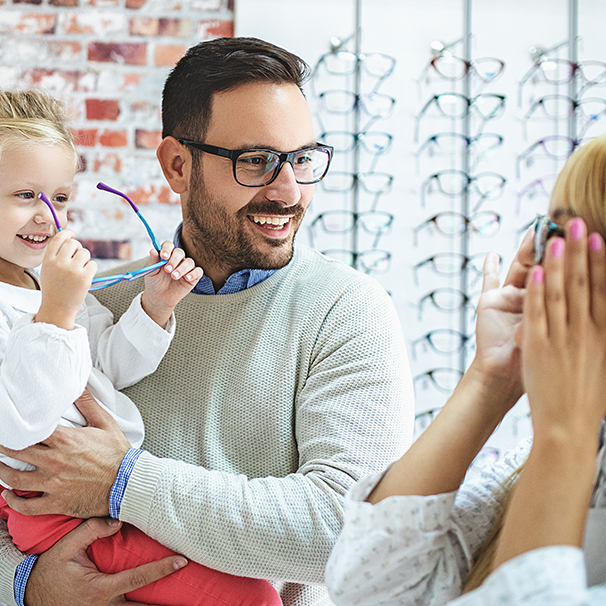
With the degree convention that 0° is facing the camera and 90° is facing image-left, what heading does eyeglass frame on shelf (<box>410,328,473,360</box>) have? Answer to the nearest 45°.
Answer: approximately 315°

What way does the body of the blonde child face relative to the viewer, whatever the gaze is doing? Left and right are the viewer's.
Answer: facing the viewer and to the right of the viewer

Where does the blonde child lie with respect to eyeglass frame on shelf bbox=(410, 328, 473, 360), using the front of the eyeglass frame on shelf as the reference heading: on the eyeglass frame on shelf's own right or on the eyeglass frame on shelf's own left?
on the eyeglass frame on shelf's own right

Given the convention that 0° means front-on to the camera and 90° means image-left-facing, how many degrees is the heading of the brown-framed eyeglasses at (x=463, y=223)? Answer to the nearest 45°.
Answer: approximately 315°

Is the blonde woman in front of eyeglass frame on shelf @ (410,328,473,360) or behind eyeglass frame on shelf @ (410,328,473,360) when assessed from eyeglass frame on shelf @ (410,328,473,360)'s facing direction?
in front

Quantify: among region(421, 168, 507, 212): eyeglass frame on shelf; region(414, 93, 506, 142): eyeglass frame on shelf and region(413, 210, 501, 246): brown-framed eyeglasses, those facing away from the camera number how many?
0

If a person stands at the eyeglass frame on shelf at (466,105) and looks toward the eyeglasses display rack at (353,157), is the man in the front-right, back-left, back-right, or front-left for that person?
front-left

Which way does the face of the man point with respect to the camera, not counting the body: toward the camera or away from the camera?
toward the camera

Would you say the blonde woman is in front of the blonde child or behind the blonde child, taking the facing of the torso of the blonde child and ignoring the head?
in front

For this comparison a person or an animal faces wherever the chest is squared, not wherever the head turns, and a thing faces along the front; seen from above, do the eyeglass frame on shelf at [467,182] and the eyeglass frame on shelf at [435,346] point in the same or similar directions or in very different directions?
same or similar directions

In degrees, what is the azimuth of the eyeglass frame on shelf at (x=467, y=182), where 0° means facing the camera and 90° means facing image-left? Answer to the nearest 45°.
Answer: approximately 315°

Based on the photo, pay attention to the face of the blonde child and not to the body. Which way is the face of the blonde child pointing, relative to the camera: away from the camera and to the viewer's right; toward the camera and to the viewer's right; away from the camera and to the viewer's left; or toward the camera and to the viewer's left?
toward the camera and to the viewer's right

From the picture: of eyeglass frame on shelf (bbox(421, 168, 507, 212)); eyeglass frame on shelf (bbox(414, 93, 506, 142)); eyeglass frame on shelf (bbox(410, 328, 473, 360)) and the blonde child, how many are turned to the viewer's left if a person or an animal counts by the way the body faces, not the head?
0
